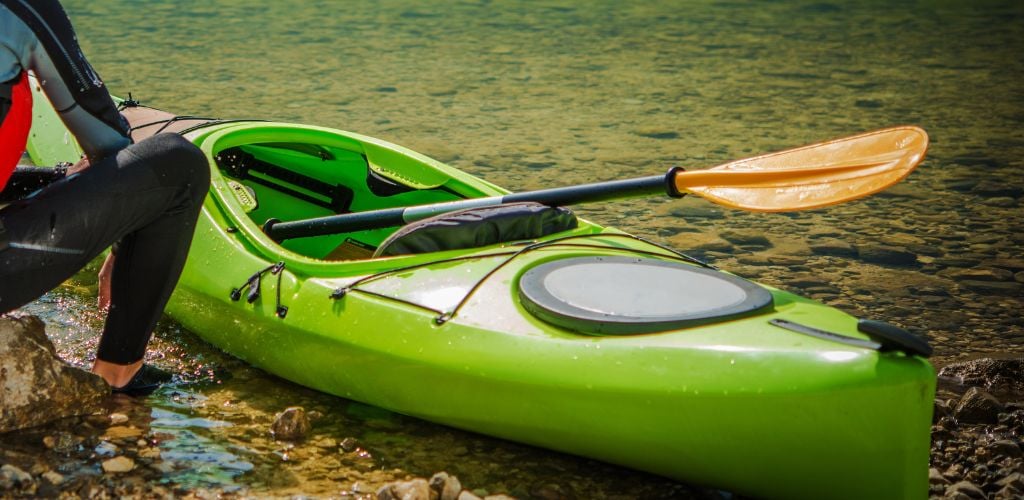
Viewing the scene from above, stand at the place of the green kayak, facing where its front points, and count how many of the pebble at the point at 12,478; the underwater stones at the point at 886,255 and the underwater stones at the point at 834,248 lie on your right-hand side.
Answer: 2

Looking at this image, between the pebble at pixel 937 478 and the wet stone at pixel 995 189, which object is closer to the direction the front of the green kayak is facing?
the wet stone

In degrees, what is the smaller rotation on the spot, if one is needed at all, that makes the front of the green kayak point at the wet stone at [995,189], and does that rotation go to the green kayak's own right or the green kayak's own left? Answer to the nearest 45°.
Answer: approximately 90° to the green kayak's own right

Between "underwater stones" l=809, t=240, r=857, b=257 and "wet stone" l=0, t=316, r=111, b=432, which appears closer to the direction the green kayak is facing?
the wet stone

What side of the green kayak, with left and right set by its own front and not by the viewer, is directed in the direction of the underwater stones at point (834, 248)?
right

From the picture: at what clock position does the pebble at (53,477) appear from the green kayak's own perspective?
The pebble is roughly at 10 o'clock from the green kayak.

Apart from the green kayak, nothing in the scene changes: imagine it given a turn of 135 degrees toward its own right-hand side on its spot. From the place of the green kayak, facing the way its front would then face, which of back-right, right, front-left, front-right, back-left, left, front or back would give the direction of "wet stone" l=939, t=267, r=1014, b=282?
front-left

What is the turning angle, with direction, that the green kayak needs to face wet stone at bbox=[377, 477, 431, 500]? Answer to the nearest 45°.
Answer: approximately 90° to its left

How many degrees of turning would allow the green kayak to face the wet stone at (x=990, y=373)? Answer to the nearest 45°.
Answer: approximately 135° to its right

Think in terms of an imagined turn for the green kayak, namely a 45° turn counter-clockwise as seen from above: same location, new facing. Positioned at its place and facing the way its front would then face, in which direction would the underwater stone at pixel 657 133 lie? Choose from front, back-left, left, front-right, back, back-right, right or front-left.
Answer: right

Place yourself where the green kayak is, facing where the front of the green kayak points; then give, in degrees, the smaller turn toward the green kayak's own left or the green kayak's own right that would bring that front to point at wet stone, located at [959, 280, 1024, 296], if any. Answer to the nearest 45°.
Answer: approximately 90° to the green kayak's own right

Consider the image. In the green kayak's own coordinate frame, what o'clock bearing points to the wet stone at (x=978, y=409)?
The wet stone is roughly at 4 o'clock from the green kayak.

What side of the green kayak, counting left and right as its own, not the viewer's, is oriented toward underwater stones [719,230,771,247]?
right

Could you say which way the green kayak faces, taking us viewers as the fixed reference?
facing away from the viewer and to the left of the viewer
